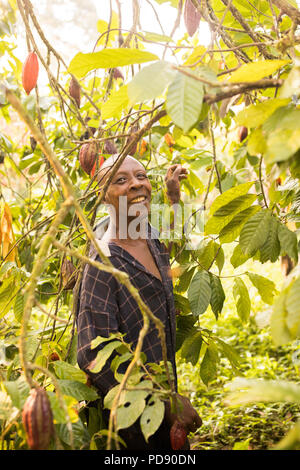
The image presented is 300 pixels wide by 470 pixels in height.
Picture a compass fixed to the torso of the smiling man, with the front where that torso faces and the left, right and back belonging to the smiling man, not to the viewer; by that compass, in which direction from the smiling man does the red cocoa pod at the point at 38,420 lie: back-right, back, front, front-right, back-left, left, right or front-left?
front-right

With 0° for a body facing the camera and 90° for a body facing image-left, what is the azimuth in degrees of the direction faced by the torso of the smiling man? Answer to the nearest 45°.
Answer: approximately 315°
